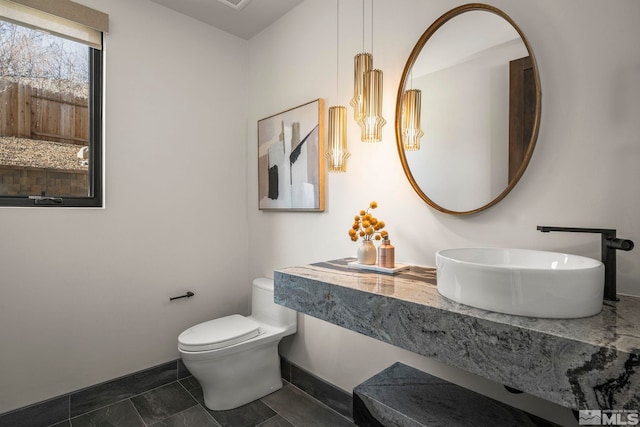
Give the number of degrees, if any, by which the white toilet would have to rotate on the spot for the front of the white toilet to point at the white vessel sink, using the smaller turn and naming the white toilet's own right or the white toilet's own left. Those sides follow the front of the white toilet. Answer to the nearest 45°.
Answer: approximately 90° to the white toilet's own left

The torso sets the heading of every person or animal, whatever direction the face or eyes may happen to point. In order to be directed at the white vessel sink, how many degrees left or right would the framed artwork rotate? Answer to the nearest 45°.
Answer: approximately 90° to its left

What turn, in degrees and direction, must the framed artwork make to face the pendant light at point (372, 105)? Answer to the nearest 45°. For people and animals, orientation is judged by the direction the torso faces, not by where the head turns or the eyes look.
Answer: approximately 90° to its left

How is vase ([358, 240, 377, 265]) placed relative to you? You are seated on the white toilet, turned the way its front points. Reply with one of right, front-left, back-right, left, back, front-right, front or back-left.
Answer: left

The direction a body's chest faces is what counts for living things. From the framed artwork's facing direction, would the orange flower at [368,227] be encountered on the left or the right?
on its left

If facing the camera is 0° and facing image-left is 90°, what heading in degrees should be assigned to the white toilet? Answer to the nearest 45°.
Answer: approximately 45°

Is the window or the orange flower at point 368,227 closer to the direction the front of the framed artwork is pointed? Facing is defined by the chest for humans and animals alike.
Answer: the window

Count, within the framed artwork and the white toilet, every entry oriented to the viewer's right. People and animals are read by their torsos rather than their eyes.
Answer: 0

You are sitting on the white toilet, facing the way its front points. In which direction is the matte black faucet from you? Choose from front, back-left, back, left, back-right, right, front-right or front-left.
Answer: left

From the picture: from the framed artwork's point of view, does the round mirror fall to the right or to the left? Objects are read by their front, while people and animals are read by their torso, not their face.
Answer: on its left
